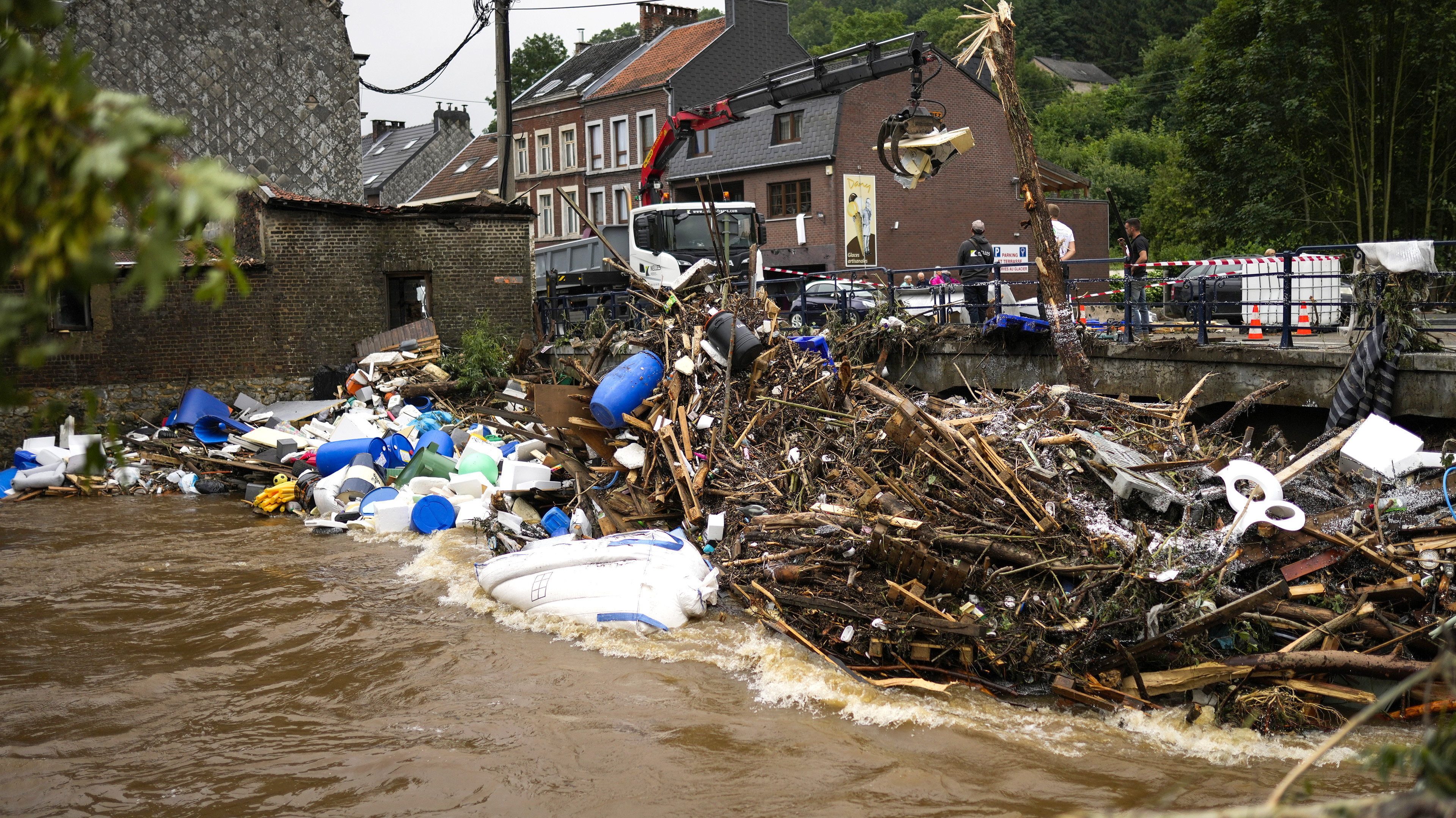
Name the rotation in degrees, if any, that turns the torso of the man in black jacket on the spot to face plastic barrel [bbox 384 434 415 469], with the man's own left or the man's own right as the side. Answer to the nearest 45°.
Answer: approximately 90° to the man's own left

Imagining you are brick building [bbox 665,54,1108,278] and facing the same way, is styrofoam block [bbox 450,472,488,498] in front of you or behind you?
in front

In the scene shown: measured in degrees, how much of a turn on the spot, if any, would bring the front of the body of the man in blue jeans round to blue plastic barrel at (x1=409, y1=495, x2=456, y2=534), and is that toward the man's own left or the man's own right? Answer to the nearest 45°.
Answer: approximately 45° to the man's own left

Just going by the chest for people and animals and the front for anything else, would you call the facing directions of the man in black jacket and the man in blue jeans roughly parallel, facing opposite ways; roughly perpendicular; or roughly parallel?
roughly perpendicular

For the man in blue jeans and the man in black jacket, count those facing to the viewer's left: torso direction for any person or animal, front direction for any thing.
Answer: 1

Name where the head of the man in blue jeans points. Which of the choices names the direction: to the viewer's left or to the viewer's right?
to the viewer's left

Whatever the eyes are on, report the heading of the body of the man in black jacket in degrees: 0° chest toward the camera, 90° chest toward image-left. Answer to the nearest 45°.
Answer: approximately 180°

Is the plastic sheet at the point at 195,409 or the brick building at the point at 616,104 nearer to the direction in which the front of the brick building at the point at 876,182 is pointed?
the plastic sheet

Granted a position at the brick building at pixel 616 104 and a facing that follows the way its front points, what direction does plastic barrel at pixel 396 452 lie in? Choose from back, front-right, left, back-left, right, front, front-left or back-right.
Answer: front-left

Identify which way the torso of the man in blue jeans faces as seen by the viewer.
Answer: to the viewer's left

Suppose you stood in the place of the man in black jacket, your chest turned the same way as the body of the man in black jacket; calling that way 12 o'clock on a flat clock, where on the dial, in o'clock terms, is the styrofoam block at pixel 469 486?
The styrofoam block is roughly at 8 o'clock from the man in black jacket.
